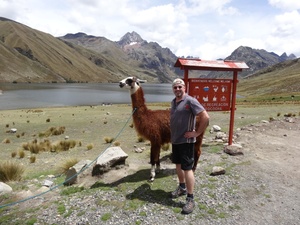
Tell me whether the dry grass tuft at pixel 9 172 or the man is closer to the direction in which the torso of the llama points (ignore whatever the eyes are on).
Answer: the dry grass tuft

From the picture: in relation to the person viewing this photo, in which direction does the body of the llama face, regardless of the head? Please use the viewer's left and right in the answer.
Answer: facing to the left of the viewer

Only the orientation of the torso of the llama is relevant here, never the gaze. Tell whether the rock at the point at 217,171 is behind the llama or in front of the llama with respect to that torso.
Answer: behind

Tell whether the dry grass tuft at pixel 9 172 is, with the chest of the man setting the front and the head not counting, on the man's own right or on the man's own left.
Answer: on the man's own right

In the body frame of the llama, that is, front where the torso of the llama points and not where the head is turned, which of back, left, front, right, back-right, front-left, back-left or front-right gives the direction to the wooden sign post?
back-right

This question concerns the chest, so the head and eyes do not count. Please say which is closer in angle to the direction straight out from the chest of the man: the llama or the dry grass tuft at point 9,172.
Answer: the dry grass tuft

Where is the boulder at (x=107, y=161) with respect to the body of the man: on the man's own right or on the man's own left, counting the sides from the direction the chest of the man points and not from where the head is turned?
on the man's own right

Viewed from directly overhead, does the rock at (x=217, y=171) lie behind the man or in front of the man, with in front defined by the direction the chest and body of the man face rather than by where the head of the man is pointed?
behind

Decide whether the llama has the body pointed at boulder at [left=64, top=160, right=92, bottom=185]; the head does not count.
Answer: yes
